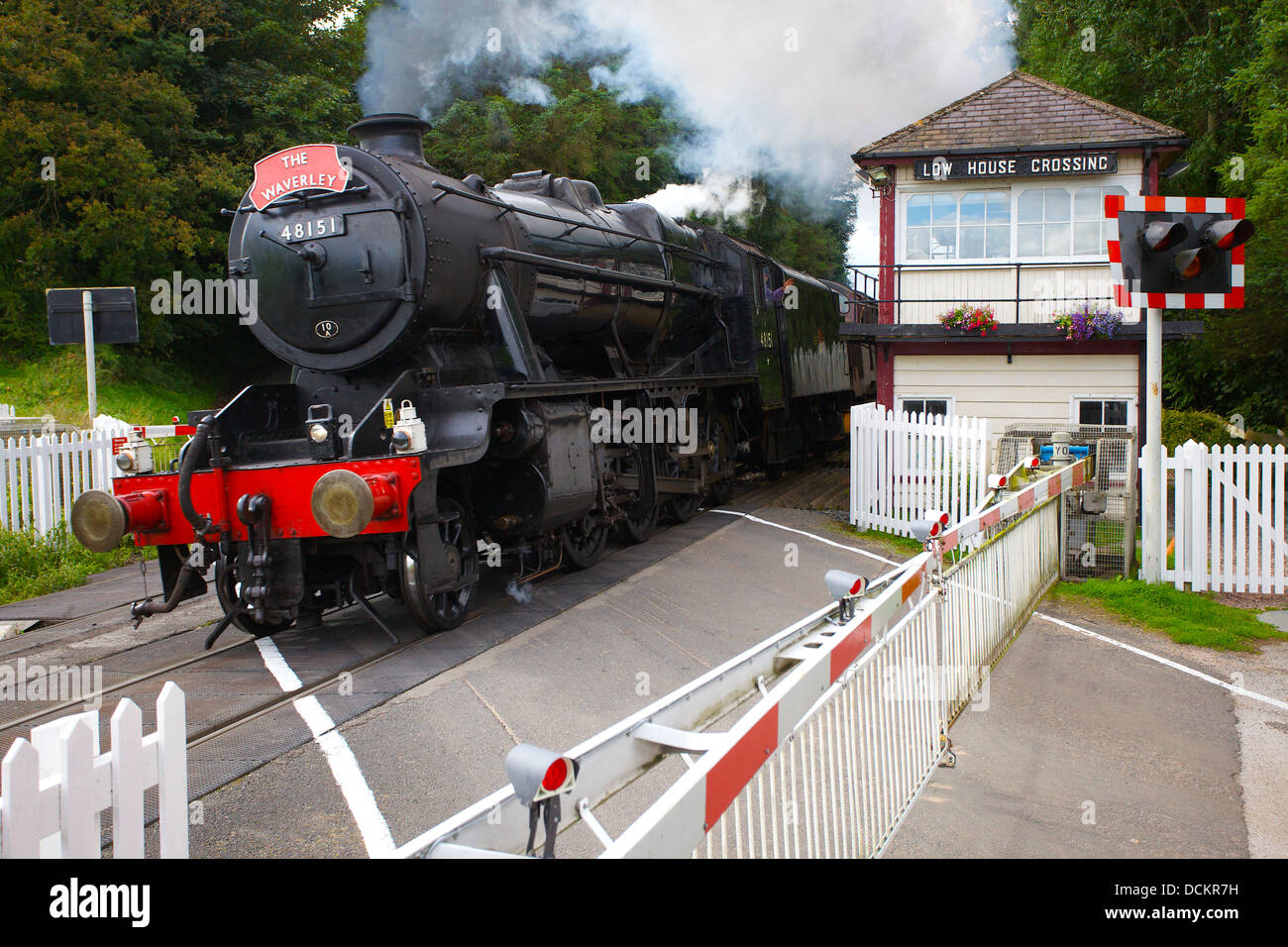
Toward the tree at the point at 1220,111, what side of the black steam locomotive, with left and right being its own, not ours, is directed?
back

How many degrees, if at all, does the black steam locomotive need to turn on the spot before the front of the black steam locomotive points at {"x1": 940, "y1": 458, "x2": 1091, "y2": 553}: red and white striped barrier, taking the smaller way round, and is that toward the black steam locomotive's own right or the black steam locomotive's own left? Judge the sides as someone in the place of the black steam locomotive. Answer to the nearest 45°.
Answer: approximately 135° to the black steam locomotive's own left

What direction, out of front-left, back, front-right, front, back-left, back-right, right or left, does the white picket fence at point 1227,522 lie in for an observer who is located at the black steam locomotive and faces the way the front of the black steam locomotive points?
back-left

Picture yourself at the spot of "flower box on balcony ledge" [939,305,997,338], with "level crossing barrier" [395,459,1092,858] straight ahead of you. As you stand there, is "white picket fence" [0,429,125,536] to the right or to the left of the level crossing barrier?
right

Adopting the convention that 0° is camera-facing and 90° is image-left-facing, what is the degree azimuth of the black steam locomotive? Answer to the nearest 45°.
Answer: approximately 45°

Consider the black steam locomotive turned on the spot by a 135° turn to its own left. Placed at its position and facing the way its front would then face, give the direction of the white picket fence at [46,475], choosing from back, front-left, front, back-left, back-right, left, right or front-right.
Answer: back-left

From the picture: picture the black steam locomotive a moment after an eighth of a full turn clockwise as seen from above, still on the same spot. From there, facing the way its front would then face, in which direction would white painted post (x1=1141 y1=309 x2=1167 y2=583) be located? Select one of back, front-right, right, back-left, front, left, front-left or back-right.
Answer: back

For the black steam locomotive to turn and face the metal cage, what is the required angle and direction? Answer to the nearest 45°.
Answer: approximately 135° to its left

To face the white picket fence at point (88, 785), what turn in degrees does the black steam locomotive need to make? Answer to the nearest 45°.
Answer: approximately 45° to its left

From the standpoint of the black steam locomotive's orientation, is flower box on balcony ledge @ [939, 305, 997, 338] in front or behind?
behind

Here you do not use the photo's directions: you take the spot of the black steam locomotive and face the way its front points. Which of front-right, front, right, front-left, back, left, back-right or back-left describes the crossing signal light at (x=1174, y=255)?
back-left
